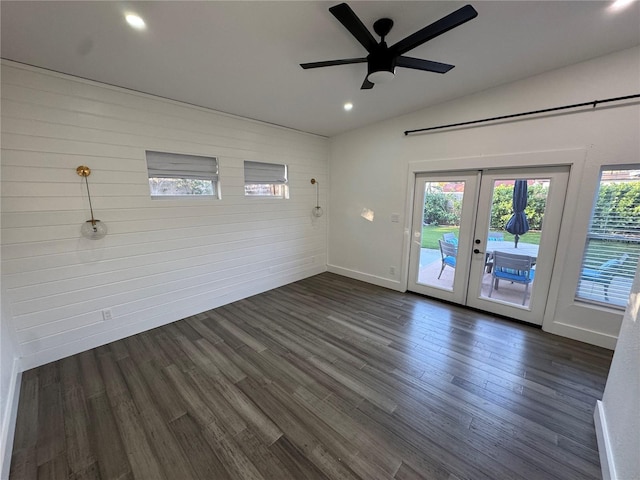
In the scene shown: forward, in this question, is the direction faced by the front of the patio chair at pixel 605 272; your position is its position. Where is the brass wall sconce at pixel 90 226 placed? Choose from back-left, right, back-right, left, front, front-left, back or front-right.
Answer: front-left

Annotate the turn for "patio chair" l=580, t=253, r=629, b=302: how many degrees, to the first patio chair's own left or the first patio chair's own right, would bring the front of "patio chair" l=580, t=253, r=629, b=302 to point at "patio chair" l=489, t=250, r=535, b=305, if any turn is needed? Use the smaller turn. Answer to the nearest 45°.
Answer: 0° — it already faces it

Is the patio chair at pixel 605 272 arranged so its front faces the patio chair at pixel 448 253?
yes

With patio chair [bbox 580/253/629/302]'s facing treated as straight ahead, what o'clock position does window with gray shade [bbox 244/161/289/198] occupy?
The window with gray shade is roughly at 11 o'clock from the patio chair.

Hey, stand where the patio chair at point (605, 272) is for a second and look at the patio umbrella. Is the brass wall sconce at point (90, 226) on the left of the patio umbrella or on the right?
left

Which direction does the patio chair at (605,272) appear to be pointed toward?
to the viewer's left

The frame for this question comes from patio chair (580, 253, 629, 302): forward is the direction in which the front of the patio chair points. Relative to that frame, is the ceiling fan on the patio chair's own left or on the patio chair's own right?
on the patio chair's own left

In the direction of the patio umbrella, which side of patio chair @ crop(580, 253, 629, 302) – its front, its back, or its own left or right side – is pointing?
front
